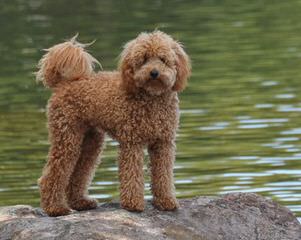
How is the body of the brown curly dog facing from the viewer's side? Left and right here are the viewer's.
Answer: facing the viewer and to the right of the viewer
